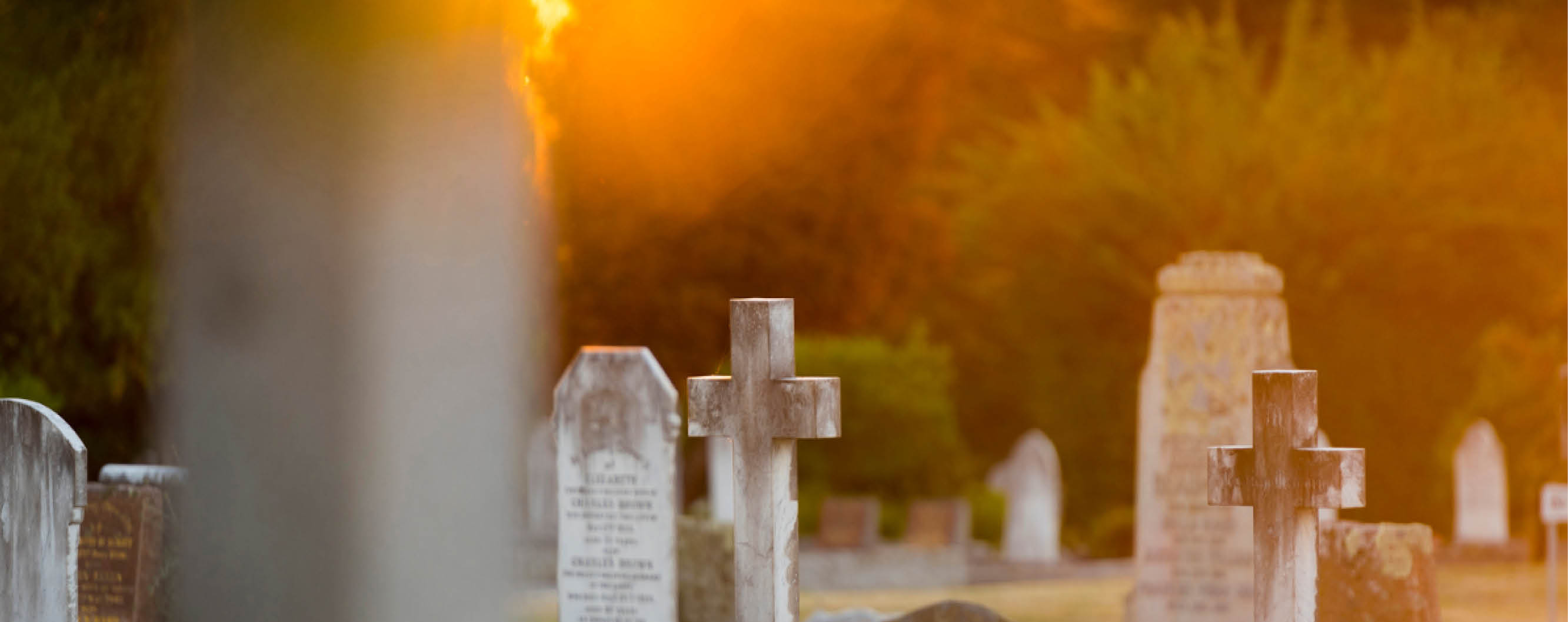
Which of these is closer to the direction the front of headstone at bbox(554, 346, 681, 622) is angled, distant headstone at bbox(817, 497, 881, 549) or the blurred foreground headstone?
the blurred foreground headstone

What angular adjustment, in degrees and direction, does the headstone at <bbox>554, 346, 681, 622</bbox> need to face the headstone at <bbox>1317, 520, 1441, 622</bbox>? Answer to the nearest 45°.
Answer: approximately 90° to its left

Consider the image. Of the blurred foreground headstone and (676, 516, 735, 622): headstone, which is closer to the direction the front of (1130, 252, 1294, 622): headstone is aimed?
the blurred foreground headstone

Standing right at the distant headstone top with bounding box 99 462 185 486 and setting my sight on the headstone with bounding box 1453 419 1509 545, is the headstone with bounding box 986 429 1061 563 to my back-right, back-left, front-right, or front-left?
front-left

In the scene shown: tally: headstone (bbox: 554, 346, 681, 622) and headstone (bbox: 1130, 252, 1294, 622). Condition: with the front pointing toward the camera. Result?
2

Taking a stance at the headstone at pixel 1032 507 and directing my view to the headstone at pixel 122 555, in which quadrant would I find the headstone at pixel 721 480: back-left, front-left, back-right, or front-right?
front-right

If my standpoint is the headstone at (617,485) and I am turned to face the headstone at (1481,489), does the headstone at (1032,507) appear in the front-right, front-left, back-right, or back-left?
front-left

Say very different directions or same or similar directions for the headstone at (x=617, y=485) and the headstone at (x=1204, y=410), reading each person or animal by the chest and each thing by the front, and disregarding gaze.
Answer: same or similar directions

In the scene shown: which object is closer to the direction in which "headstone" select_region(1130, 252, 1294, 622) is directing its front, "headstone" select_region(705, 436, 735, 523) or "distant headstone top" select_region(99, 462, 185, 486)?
the distant headstone top

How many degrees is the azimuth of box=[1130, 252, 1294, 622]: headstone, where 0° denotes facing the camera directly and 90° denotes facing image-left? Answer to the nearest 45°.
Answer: approximately 0°

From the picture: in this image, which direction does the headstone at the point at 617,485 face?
toward the camera

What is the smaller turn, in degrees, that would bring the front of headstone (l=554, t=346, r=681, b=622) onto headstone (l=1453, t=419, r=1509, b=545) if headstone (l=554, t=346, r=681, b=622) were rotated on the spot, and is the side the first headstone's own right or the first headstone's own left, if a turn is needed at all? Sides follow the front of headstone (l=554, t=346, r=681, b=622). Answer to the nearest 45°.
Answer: approximately 135° to the first headstone's own left

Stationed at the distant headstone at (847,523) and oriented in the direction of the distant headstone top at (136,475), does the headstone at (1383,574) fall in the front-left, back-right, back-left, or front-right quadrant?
front-left
